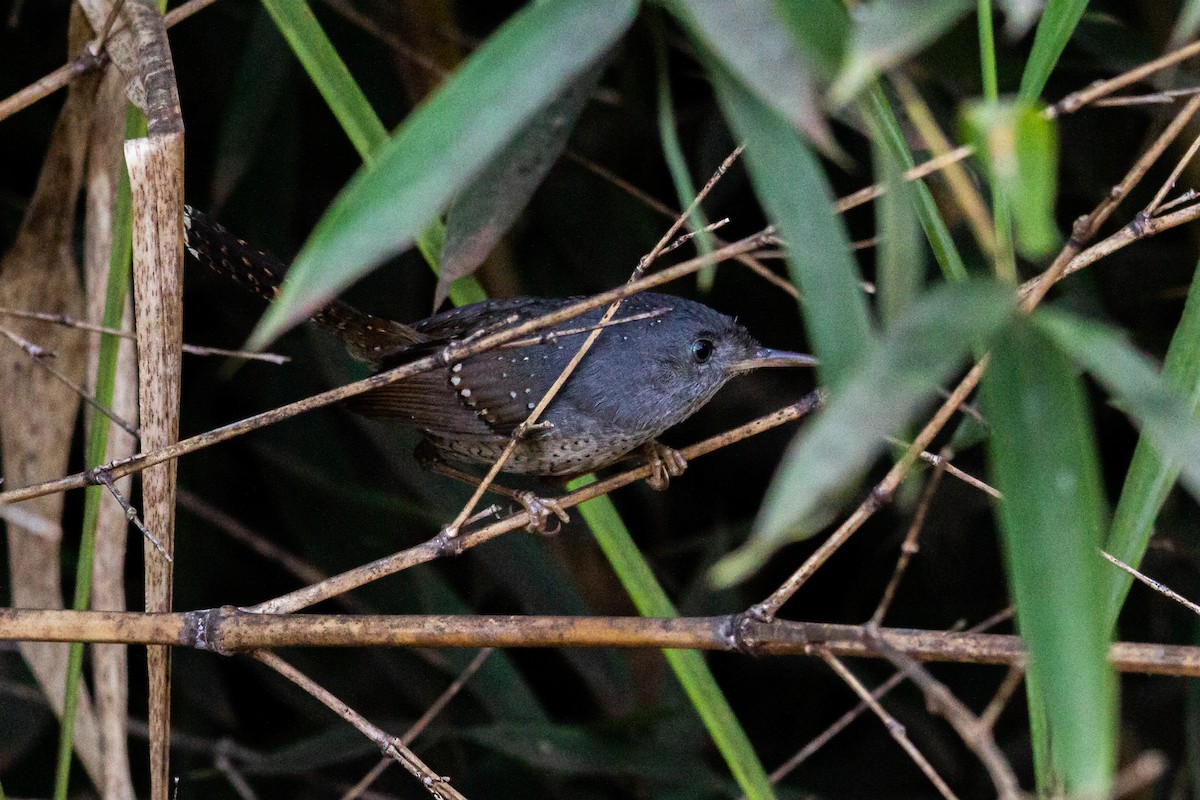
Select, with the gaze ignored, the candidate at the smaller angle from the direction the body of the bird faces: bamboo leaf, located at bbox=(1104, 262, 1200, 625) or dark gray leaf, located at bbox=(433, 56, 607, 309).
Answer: the bamboo leaf

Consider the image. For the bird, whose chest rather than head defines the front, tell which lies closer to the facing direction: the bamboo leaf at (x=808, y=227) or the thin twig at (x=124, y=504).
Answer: the bamboo leaf

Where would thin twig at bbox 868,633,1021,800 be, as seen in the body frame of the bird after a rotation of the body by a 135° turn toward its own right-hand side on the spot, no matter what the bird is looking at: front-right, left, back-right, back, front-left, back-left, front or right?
back-left

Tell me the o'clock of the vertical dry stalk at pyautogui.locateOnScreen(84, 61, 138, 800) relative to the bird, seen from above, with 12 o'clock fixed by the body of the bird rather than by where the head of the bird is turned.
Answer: The vertical dry stalk is roughly at 5 o'clock from the bird.

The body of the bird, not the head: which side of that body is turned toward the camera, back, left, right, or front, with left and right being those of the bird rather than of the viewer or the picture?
right

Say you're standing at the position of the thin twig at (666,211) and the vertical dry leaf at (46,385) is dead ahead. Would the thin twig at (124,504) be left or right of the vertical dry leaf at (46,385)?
left

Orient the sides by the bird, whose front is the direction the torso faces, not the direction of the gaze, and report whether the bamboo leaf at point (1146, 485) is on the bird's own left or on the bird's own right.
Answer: on the bird's own right
